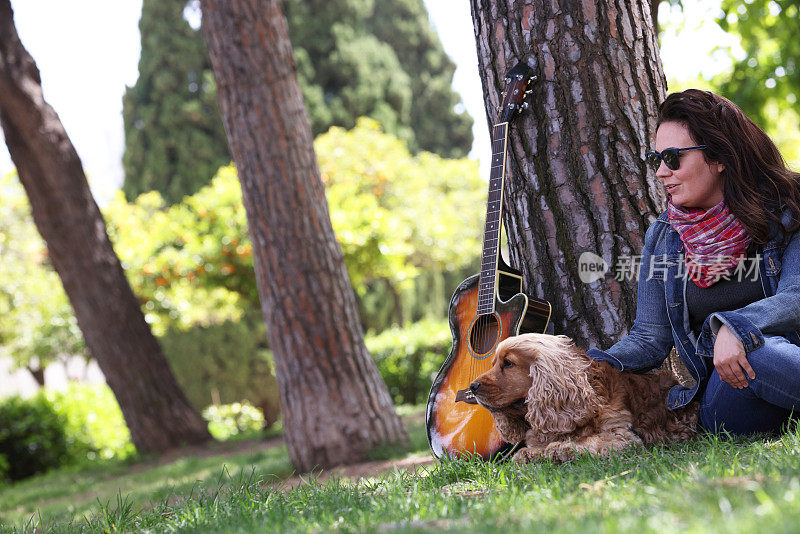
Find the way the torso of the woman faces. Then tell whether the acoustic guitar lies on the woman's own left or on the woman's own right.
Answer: on the woman's own right

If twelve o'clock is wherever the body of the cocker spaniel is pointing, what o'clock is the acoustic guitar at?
The acoustic guitar is roughly at 2 o'clock from the cocker spaniel.

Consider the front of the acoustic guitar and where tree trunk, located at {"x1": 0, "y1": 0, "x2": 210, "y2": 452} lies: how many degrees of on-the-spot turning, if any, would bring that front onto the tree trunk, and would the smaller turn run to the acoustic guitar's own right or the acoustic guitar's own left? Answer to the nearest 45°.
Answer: approximately 90° to the acoustic guitar's own right

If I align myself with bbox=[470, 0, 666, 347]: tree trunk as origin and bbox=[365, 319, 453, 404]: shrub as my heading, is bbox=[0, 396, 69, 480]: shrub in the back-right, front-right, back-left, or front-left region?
front-left

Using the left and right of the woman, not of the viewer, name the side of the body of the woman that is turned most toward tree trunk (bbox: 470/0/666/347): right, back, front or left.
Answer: right

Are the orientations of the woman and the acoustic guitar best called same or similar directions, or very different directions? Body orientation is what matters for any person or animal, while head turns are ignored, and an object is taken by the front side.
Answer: same or similar directions

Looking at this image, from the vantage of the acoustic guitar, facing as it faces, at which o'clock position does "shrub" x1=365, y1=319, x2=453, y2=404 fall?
The shrub is roughly at 4 o'clock from the acoustic guitar.

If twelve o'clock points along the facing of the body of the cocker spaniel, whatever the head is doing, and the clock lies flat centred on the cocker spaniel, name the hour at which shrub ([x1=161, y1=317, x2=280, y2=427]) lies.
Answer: The shrub is roughly at 2 o'clock from the cocker spaniel.

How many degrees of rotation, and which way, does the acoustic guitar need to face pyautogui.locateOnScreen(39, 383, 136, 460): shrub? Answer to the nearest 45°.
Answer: approximately 90° to its right

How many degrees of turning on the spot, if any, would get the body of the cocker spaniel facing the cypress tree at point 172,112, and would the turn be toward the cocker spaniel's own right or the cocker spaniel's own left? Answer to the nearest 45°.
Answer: approximately 45° to the cocker spaniel's own right

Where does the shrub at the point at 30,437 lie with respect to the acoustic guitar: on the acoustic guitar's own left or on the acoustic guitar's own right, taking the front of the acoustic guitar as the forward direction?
on the acoustic guitar's own right

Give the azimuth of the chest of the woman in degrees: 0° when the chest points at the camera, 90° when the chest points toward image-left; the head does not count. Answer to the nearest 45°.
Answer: approximately 45°

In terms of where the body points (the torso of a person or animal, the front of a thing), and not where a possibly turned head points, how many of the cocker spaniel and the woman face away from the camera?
0

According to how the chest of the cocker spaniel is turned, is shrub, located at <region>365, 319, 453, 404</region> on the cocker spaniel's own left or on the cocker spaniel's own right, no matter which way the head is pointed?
on the cocker spaniel's own right

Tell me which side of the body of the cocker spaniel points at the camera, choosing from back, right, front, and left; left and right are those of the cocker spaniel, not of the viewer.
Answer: left

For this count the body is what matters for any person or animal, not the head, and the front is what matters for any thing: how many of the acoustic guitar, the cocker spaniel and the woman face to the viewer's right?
0
